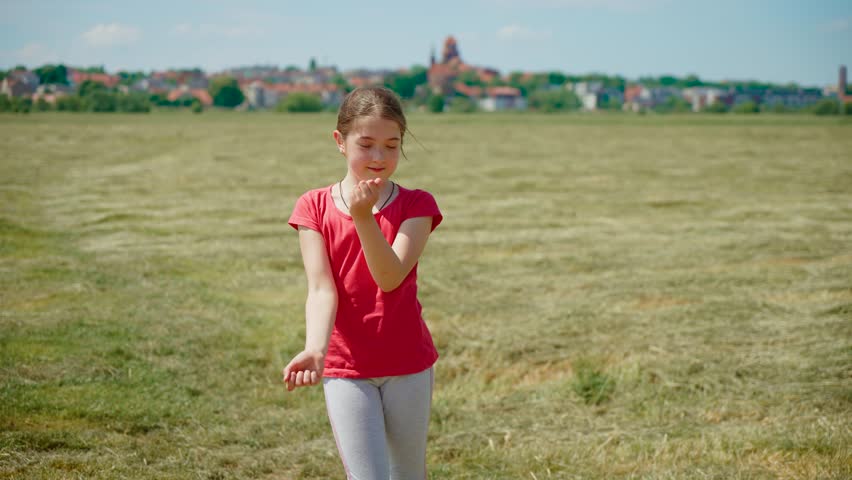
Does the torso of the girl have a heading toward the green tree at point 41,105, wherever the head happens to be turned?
no

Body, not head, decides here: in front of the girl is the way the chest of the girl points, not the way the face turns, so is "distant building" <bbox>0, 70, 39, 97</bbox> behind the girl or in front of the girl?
behind

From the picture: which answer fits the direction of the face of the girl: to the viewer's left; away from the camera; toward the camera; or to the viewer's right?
toward the camera

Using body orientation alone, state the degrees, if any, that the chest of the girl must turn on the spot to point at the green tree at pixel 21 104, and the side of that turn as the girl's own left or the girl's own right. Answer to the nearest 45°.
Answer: approximately 180°

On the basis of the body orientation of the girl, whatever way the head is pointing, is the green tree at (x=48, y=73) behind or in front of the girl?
behind

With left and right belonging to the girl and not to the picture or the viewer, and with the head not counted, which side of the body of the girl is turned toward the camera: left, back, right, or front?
front

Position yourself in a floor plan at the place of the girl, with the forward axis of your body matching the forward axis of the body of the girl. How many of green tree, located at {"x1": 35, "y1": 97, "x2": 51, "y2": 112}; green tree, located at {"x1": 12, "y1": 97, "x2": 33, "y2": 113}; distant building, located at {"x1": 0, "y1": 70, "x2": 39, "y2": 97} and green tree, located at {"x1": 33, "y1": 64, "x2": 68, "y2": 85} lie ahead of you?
0

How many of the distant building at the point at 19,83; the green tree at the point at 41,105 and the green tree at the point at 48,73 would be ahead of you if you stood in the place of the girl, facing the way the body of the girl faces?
0
